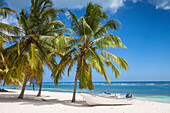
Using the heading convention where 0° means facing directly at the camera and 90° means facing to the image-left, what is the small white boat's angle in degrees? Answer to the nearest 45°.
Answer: approximately 90°

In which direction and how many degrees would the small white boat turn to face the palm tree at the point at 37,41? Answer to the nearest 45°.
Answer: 0° — it already faces it
